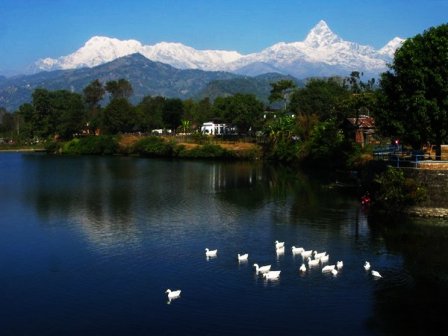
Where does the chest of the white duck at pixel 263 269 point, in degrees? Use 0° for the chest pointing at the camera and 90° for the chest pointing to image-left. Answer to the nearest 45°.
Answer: approximately 90°

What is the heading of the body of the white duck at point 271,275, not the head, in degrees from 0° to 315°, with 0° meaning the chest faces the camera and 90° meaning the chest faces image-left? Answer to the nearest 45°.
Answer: approximately 90°

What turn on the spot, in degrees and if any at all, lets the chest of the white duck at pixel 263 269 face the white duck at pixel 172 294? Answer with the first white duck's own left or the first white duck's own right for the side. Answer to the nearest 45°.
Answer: approximately 45° to the first white duck's own left

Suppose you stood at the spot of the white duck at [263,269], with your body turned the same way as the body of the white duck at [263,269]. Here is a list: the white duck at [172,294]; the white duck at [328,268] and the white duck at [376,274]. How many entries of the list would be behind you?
2

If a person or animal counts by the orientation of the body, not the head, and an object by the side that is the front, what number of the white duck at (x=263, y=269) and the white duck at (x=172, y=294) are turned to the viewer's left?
2

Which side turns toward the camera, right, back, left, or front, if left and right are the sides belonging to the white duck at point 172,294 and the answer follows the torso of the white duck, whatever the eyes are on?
left

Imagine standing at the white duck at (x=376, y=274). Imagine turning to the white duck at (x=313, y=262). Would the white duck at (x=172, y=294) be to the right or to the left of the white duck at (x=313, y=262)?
left

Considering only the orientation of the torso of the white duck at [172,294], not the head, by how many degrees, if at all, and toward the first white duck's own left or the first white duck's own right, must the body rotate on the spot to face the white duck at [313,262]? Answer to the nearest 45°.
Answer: approximately 135° to the first white duck's own right
